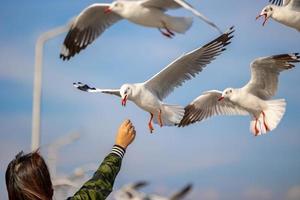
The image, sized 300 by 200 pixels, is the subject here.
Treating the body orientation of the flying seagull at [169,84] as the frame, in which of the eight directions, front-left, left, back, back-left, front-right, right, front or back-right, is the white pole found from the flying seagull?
right

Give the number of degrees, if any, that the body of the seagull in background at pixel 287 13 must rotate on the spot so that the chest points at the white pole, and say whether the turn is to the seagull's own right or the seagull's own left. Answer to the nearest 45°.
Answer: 0° — it already faces it

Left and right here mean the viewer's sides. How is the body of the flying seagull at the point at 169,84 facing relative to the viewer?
facing the viewer and to the left of the viewer

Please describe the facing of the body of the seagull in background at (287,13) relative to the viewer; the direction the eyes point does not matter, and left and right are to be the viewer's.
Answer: facing to the left of the viewer
